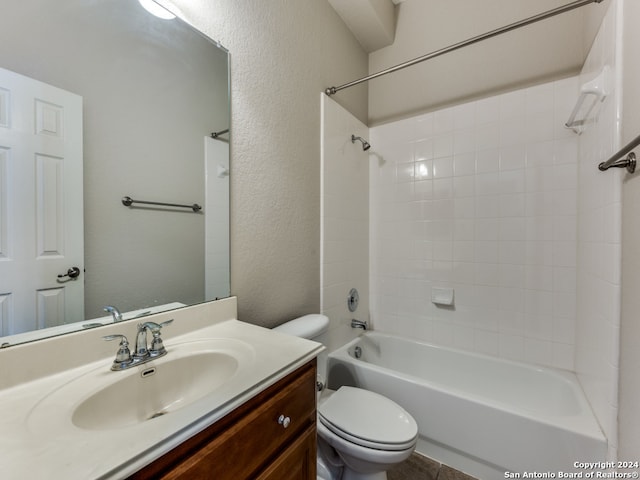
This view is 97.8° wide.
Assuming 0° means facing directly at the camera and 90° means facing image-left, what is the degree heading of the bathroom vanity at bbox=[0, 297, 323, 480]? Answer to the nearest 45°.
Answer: approximately 315°

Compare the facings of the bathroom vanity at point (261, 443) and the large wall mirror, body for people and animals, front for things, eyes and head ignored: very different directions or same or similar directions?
same or similar directions

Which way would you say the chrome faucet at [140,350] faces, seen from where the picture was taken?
facing the viewer and to the right of the viewer

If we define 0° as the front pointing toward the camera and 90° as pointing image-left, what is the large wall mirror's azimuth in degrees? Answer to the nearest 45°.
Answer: approximately 315°

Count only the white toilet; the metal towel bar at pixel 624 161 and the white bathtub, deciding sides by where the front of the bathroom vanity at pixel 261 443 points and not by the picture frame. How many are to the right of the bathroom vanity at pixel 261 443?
0

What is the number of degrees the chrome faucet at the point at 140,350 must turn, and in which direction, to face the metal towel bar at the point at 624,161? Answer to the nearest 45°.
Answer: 0° — it already faces it

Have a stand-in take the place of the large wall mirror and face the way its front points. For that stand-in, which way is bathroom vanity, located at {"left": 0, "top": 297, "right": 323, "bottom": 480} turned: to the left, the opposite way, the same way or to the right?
the same way

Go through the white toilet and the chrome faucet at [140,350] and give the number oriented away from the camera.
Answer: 0

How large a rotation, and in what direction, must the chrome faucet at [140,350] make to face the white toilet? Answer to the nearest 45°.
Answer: approximately 45° to its left

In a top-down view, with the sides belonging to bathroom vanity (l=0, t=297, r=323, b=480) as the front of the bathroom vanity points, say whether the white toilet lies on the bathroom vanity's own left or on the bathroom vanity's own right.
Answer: on the bathroom vanity's own left

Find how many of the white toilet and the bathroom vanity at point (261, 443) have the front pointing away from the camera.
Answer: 0

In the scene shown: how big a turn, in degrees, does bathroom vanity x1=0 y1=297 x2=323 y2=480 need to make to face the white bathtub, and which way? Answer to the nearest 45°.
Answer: approximately 45° to its left

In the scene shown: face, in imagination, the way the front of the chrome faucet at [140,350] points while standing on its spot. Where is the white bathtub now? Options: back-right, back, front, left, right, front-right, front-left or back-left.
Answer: front-left

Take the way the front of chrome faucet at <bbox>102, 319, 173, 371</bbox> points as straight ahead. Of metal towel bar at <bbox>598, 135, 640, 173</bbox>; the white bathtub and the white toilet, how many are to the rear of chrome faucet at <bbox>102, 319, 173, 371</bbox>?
0
